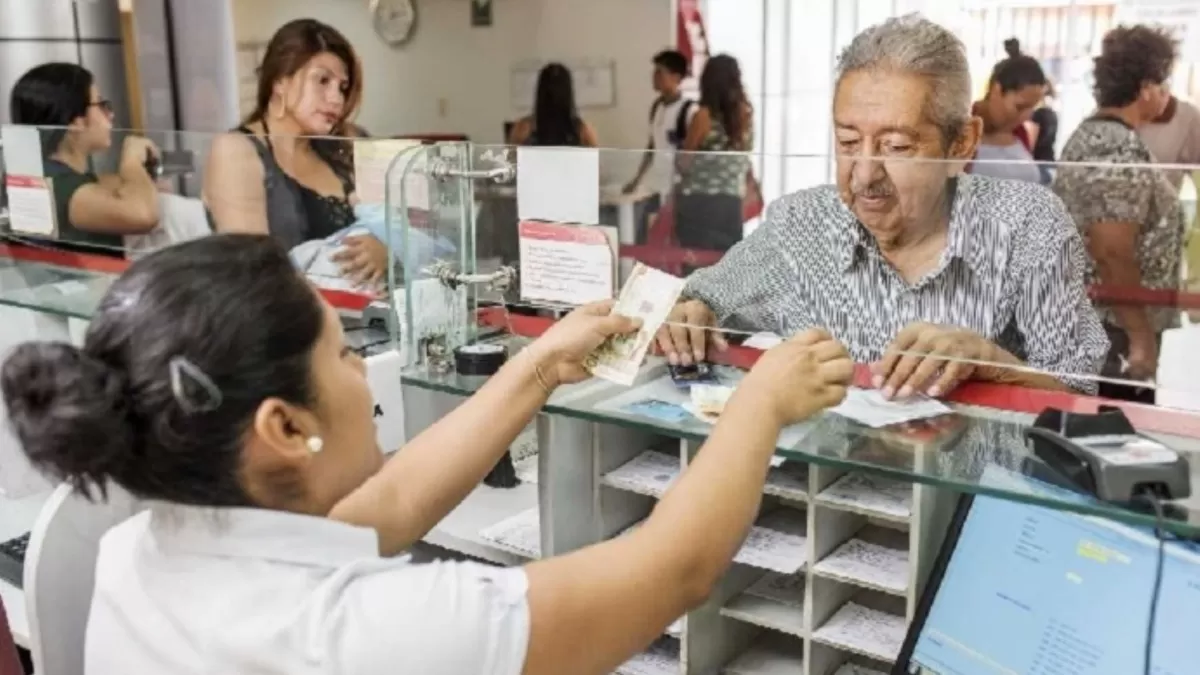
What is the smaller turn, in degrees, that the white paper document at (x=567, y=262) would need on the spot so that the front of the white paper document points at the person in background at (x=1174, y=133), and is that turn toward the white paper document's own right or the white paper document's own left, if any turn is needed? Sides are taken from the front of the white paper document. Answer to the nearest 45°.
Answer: approximately 135° to the white paper document's own left

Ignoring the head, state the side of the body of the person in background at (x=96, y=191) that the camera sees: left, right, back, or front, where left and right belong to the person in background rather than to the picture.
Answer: right

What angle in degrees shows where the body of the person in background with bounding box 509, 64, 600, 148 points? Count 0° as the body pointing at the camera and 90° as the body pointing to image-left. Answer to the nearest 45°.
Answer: approximately 180°

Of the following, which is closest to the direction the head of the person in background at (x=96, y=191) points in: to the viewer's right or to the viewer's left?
to the viewer's right

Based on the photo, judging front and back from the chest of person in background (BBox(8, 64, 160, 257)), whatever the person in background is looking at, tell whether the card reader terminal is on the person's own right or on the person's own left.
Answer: on the person's own right

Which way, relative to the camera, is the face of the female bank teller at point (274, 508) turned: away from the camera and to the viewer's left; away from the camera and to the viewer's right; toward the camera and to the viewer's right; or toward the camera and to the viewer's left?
away from the camera and to the viewer's right
